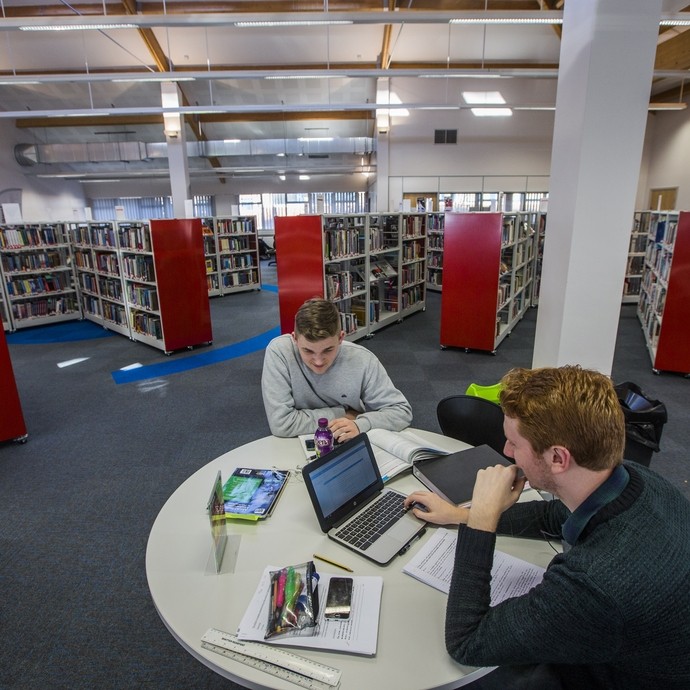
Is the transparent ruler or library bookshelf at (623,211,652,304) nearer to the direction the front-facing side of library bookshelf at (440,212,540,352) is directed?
the library bookshelf

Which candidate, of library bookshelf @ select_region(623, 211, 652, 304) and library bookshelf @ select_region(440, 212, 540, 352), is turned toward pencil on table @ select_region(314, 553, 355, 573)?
library bookshelf @ select_region(623, 211, 652, 304)

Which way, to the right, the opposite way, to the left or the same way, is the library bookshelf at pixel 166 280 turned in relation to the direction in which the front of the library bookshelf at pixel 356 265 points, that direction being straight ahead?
to the right

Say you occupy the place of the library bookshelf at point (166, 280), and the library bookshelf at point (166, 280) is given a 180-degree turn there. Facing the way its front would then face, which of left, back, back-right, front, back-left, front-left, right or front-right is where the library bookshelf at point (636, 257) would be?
front-right

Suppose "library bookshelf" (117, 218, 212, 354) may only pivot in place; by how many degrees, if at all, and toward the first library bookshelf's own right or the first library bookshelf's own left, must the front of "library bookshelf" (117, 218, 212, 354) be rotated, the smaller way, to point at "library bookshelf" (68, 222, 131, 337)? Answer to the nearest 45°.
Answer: approximately 90° to the first library bookshelf's own right

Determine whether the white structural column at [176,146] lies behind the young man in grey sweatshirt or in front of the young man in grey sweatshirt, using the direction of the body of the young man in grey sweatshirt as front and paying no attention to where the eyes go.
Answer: behind

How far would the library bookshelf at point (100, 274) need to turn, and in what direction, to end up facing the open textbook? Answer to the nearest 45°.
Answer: approximately 45° to its left

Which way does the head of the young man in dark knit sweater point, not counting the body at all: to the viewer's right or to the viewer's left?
to the viewer's left

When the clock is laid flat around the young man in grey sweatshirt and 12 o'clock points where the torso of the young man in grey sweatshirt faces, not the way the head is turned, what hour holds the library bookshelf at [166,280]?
The library bookshelf is roughly at 5 o'clock from the young man in grey sweatshirt.

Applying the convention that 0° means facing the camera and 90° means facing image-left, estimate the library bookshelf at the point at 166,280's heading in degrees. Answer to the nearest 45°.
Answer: approximately 45°
